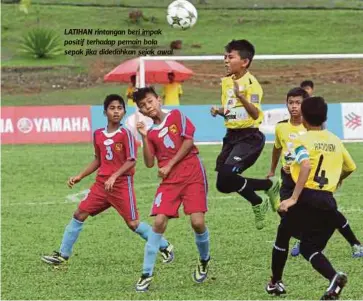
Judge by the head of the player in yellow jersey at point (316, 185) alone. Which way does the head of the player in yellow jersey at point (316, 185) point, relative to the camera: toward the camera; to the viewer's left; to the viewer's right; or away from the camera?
away from the camera

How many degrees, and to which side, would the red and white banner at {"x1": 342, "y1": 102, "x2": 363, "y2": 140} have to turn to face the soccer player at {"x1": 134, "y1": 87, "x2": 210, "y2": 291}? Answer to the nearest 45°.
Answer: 0° — it already faces them

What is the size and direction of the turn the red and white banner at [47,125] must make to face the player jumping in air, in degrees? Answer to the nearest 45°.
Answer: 0° — it already faces them

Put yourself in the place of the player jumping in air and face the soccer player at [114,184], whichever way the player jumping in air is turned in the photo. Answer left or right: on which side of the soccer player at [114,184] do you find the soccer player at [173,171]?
left

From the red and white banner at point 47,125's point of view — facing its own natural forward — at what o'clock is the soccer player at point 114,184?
The soccer player is roughly at 12 o'clock from the red and white banner.

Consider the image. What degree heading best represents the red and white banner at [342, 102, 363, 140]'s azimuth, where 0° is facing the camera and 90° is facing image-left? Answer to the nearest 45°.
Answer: approximately 0°

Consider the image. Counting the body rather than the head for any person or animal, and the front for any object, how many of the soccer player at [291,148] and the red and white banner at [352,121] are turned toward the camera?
2

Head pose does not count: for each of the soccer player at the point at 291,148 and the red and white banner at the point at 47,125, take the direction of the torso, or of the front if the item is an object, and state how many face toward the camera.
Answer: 2
